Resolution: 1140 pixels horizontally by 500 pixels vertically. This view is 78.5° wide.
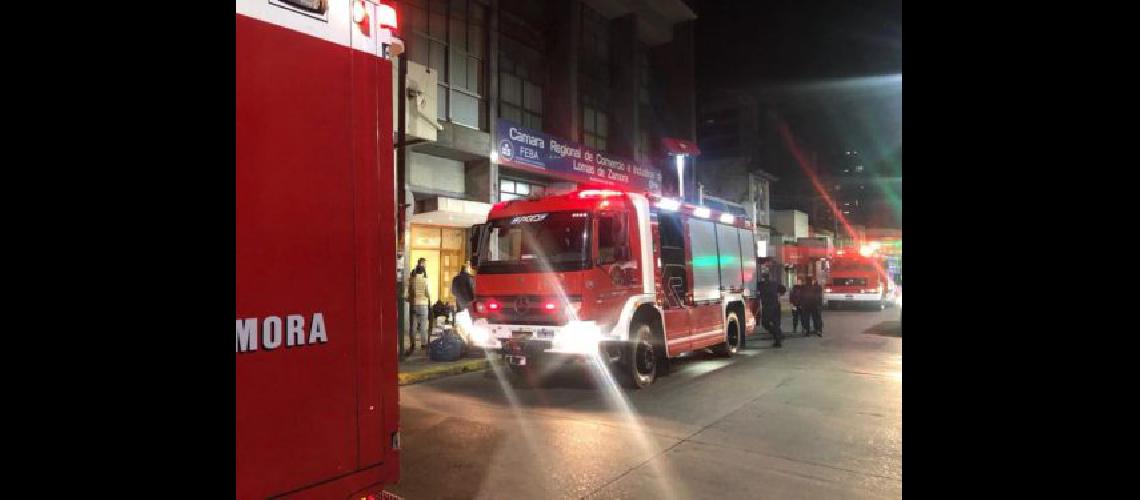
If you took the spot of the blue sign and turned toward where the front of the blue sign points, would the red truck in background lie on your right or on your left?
on your left

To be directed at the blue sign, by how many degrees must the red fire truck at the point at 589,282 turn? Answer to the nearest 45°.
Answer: approximately 135° to its right

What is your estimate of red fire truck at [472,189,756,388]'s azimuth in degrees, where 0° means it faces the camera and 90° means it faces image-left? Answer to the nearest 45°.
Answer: approximately 45°

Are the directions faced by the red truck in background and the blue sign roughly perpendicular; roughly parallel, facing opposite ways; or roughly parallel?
roughly perpendicular

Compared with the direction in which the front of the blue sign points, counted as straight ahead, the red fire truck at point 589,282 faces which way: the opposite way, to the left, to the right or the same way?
to the right
